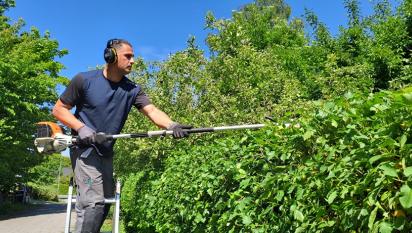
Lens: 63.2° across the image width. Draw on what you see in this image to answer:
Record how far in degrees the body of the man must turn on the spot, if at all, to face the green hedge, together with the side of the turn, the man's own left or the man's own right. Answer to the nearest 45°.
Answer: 0° — they already face it

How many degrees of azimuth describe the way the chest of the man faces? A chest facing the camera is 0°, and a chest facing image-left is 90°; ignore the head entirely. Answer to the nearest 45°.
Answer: approximately 315°

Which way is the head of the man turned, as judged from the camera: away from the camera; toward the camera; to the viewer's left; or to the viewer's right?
to the viewer's right
